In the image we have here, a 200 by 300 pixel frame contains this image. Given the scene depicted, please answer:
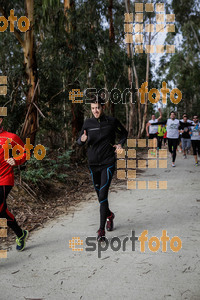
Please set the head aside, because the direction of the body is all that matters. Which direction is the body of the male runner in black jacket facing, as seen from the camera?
toward the camera

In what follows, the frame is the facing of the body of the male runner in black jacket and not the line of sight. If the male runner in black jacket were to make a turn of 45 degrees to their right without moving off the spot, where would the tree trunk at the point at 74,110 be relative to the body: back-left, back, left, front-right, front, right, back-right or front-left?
back-right

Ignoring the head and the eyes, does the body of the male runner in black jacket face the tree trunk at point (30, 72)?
no
